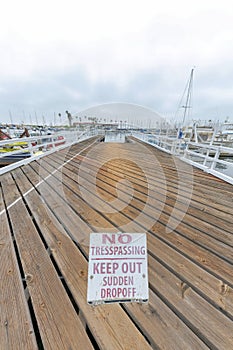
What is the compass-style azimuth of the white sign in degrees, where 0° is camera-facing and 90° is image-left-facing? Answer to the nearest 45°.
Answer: approximately 0°
